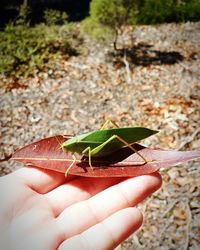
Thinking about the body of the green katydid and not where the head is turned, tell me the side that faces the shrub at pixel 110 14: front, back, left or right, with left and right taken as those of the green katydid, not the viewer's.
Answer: right

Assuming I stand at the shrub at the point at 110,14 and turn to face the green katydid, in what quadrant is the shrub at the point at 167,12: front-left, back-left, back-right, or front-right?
back-left

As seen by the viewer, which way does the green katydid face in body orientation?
to the viewer's left

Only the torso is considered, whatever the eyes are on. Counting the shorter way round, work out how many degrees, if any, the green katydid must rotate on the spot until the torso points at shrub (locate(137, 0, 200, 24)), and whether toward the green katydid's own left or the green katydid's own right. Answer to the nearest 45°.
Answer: approximately 90° to the green katydid's own right
